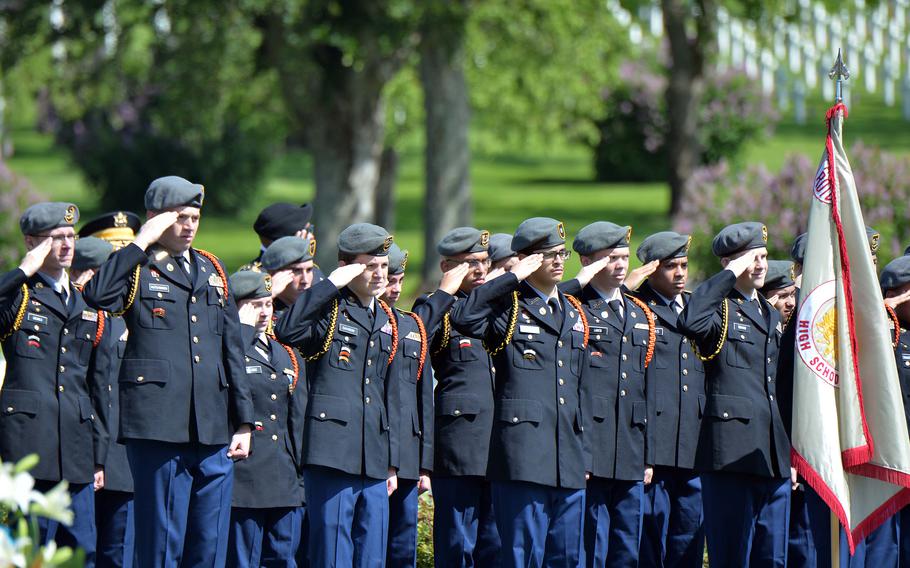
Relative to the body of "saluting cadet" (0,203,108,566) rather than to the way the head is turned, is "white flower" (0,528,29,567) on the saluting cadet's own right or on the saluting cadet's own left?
on the saluting cadet's own right

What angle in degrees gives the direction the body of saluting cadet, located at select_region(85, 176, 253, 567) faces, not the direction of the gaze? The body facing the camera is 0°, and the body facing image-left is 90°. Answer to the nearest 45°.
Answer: approximately 315°

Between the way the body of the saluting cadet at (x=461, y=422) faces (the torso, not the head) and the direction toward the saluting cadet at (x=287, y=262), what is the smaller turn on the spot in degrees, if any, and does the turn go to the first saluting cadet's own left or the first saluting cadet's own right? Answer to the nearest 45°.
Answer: approximately 135° to the first saluting cadet's own right

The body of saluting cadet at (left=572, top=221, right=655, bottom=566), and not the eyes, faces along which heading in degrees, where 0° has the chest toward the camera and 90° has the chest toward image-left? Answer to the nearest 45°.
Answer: approximately 315°

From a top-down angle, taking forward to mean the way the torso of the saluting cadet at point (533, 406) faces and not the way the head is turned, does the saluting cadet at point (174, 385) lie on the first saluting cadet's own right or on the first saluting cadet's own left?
on the first saluting cadet's own right

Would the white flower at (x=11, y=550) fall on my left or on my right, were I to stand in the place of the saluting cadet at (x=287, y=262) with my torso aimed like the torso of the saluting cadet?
on my right
